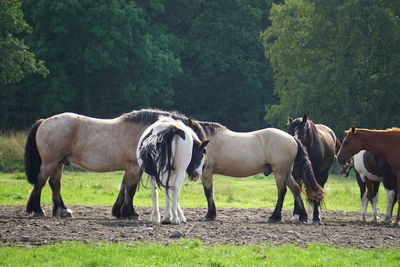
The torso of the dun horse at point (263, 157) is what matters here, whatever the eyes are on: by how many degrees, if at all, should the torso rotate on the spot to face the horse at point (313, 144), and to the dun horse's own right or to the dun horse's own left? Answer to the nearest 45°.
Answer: approximately 135° to the dun horse's own right

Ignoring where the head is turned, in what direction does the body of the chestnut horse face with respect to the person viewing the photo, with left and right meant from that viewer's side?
facing to the left of the viewer

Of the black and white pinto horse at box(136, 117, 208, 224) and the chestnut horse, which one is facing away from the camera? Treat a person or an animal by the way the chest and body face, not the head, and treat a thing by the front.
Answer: the black and white pinto horse

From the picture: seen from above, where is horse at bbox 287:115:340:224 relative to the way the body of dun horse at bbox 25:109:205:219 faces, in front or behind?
in front

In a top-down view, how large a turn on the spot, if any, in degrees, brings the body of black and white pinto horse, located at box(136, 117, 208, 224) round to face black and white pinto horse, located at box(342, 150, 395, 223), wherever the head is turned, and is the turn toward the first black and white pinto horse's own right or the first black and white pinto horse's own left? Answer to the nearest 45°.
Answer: approximately 45° to the first black and white pinto horse's own right

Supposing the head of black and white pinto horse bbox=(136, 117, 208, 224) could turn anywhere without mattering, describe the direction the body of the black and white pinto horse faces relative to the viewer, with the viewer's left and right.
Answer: facing away from the viewer

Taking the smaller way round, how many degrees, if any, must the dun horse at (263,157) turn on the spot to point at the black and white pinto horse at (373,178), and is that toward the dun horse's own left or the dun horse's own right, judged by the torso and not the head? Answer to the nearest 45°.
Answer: approximately 135° to the dun horse's own right

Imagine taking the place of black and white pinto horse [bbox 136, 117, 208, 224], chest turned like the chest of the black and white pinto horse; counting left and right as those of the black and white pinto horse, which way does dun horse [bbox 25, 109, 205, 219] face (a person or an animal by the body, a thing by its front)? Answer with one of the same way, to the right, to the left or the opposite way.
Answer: to the right

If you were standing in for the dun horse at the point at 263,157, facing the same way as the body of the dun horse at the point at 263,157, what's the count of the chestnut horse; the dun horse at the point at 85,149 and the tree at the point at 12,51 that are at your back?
1

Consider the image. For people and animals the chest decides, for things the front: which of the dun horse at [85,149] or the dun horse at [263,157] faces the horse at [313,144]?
the dun horse at [85,149]

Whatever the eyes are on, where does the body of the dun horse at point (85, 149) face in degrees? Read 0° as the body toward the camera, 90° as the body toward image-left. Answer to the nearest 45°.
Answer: approximately 270°

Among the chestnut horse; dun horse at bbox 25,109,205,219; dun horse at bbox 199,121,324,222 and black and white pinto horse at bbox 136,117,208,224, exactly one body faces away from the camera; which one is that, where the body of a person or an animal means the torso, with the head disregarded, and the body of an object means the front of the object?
the black and white pinto horse

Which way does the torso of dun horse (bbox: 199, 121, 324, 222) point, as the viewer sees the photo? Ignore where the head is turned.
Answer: to the viewer's left

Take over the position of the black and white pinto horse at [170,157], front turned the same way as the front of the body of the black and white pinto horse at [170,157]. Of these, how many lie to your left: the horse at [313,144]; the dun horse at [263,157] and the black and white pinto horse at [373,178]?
0

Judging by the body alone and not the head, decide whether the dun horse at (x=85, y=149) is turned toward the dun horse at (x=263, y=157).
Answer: yes
